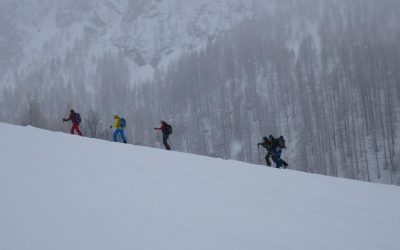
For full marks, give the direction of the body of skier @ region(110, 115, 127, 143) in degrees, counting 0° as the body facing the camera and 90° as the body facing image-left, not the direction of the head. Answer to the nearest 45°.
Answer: approximately 90°
